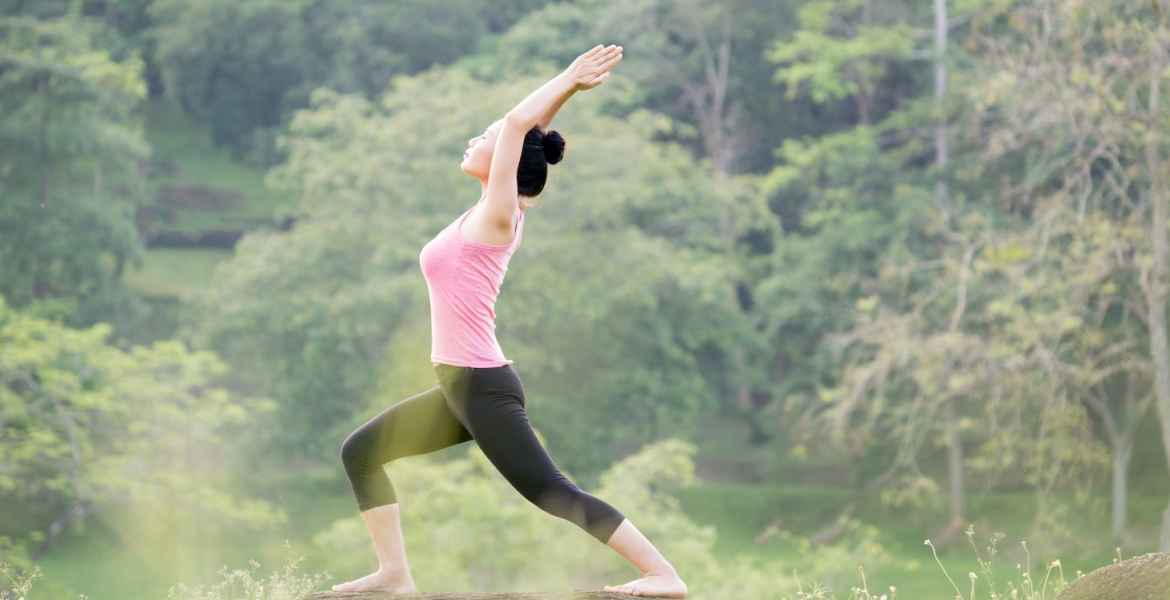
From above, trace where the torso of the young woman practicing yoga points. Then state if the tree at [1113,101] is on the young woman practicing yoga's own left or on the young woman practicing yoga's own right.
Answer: on the young woman practicing yoga's own right

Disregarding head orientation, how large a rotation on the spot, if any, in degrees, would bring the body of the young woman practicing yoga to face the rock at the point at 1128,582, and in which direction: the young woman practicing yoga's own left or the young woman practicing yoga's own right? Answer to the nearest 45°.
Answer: approximately 180°

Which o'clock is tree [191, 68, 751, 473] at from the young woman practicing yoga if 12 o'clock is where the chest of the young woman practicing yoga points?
The tree is roughly at 3 o'clock from the young woman practicing yoga.

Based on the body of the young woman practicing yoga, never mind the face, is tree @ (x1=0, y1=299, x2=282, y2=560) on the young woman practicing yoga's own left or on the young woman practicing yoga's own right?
on the young woman practicing yoga's own right

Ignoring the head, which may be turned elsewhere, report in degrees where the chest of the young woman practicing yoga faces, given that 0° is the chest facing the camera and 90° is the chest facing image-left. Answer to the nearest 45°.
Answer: approximately 90°

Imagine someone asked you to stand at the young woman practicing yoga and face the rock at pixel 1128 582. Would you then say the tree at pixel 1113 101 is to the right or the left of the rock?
left
